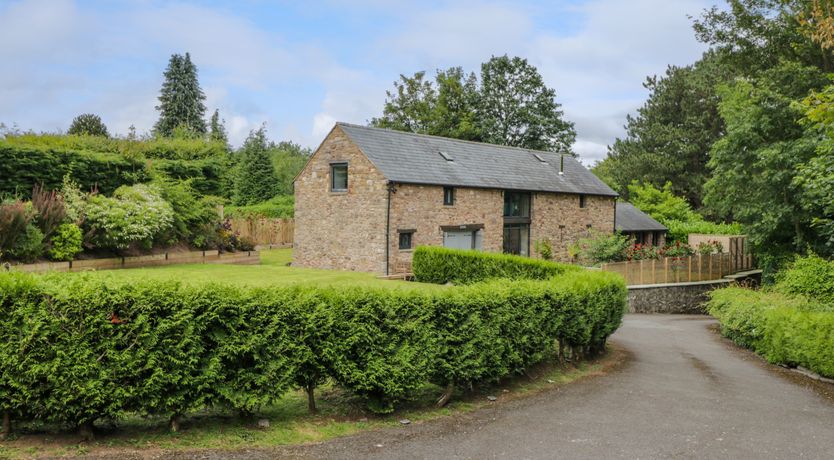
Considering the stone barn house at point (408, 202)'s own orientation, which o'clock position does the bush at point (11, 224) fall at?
The bush is roughly at 3 o'clock from the stone barn house.

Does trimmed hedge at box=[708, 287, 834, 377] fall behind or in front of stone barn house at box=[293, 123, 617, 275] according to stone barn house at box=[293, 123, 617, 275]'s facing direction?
in front

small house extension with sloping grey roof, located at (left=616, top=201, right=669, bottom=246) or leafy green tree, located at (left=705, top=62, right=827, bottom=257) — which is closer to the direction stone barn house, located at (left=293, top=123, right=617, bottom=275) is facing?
the leafy green tree

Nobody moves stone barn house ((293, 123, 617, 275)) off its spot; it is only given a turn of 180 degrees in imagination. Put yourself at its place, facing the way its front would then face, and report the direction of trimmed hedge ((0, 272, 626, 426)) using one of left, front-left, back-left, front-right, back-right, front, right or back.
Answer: back-left

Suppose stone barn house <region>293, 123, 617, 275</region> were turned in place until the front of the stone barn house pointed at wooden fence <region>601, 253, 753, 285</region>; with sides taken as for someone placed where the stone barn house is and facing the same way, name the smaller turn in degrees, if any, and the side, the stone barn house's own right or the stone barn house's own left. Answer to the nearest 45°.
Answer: approximately 45° to the stone barn house's own left

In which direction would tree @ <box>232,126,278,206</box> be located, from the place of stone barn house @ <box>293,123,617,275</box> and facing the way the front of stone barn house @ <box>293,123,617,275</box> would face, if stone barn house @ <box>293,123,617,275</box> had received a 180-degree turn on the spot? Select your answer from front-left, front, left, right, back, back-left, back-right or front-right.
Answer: front

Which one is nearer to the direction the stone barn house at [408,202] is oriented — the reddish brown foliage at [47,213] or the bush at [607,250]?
the bush

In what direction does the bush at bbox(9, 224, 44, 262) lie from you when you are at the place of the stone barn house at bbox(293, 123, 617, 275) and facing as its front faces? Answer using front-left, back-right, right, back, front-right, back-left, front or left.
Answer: right

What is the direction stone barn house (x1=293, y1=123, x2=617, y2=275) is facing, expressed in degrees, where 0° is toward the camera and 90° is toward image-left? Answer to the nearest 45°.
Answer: approximately 315°

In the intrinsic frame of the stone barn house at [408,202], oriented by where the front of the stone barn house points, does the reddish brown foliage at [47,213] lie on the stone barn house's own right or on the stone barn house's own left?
on the stone barn house's own right

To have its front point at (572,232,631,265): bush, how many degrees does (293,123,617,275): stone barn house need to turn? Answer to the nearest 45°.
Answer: approximately 45° to its left

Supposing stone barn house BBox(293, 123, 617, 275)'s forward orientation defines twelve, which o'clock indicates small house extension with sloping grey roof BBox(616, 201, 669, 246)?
small house extension with sloping grey roof BBox(616, 201, 669, 246) is roughly at 9 o'clock from stone barn house BBox(293, 123, 617, 275).

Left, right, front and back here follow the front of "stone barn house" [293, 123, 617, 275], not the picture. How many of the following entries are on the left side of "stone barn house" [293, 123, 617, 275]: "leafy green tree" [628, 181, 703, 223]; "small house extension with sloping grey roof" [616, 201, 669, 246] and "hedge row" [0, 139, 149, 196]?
2

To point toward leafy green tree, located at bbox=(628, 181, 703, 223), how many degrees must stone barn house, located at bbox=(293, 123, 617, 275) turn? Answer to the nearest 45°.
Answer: approximately 90° to its left

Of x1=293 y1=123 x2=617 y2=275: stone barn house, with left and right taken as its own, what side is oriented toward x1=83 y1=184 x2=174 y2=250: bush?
right

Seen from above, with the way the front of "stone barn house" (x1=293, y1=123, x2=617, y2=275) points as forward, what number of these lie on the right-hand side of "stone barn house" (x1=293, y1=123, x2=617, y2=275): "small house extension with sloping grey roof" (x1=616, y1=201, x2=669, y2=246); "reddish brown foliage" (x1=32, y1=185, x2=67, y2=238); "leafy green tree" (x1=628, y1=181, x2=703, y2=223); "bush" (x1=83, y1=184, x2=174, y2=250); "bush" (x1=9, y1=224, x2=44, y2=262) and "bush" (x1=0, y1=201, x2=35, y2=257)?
4

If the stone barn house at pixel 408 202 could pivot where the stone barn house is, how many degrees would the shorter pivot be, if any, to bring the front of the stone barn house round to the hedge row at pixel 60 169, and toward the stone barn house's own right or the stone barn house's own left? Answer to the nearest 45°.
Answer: approximately 90° to the stone barn house's own right
